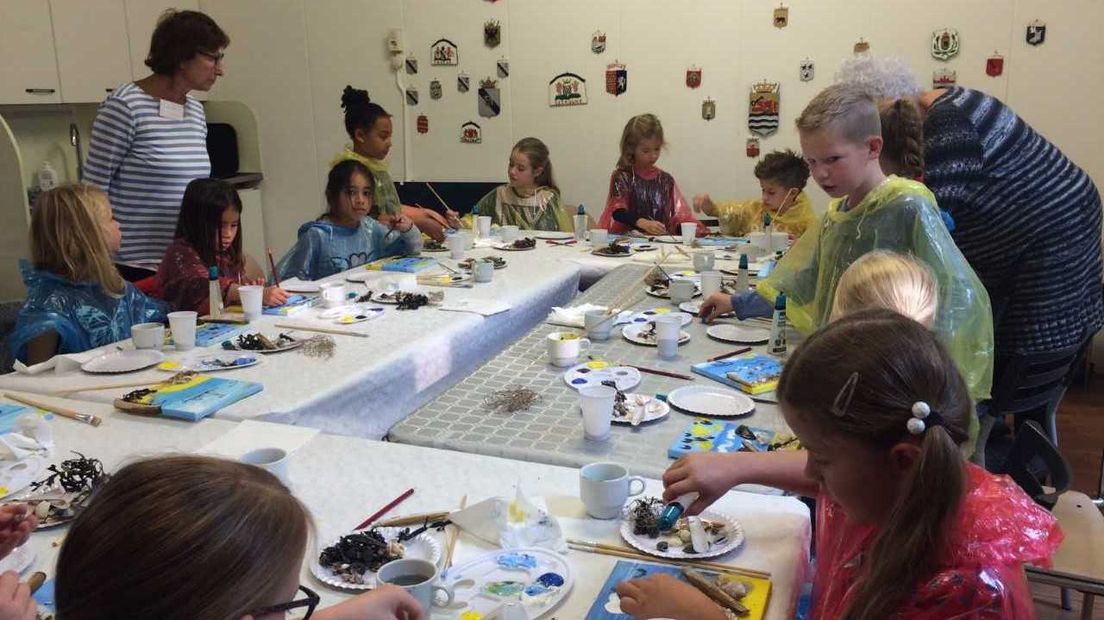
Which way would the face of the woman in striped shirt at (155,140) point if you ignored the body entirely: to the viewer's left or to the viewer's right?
to the viewer's right

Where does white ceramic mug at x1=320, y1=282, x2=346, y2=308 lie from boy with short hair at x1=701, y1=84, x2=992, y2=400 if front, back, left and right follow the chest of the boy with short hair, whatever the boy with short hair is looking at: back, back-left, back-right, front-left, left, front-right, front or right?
front-right

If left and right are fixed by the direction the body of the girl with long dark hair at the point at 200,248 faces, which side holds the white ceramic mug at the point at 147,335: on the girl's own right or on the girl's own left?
on the girl's own right

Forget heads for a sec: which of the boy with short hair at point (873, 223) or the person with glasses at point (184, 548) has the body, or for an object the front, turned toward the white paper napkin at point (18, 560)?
the boy with short hair

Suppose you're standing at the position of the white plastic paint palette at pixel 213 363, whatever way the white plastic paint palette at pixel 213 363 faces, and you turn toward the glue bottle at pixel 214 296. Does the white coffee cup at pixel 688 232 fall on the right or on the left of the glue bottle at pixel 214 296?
right

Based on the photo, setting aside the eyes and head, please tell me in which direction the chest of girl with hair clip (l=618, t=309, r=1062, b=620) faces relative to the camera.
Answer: to the viewer's left

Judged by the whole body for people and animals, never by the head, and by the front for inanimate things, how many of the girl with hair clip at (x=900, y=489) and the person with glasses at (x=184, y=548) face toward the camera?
0

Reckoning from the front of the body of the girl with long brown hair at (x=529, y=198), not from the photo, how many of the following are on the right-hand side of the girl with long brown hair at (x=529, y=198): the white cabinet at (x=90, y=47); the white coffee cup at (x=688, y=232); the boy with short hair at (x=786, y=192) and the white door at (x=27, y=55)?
2

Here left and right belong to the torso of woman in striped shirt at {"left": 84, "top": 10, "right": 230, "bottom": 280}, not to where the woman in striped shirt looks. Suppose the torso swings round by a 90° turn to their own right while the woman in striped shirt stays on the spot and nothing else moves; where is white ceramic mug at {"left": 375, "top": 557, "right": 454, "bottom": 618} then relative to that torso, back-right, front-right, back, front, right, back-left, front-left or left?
front-left
